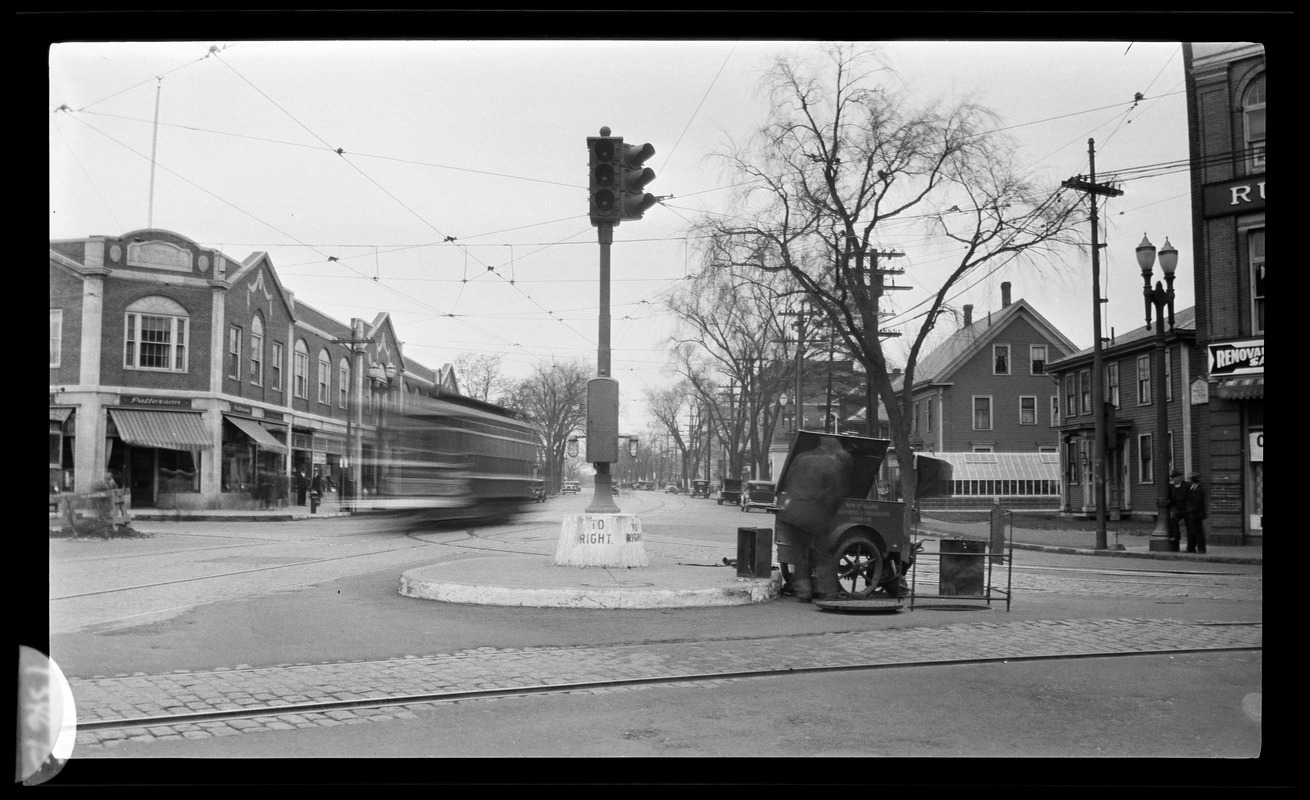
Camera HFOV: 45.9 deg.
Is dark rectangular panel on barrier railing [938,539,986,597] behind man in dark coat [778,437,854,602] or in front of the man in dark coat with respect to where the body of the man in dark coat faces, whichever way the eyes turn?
in front

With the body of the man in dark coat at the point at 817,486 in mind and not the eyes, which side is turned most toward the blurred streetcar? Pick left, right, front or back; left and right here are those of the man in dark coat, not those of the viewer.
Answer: left

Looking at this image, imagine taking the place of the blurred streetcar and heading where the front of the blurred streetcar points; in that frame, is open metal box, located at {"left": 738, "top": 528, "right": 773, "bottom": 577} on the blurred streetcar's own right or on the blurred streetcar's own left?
on the blurred streetcar's own left

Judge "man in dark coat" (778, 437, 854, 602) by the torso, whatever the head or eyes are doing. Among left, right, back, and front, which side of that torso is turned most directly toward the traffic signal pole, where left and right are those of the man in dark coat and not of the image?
left

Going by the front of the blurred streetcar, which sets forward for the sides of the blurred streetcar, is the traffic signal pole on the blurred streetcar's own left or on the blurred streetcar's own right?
on the blurred streetcar's own left

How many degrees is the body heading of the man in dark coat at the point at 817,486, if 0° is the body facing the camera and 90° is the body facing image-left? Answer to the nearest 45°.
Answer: approximately 225°

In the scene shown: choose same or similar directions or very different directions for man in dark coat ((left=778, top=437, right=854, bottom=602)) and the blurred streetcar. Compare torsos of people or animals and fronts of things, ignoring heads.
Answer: very different directions

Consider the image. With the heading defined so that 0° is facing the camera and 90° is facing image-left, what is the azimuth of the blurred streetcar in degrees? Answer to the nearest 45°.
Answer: approximately 45°

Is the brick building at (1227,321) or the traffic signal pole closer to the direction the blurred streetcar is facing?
the traffic signal pole
